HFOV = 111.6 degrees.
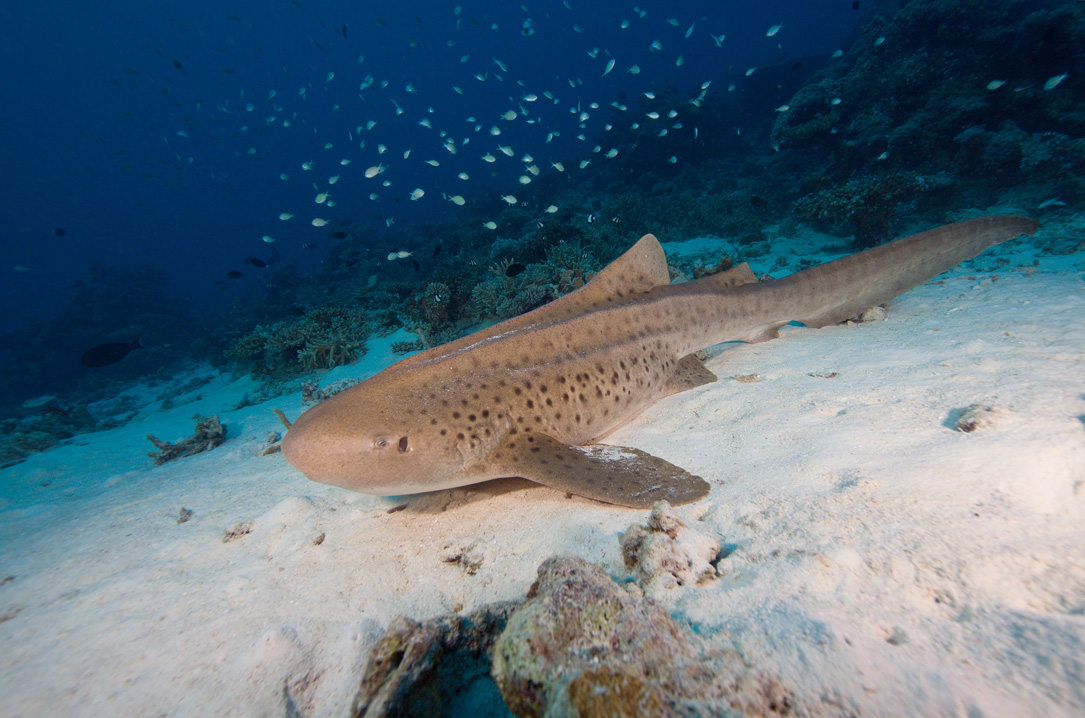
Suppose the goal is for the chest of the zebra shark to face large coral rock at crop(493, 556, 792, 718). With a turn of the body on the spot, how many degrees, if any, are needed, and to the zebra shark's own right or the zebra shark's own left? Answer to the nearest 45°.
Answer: approximately 45° to the zebra shark's own left

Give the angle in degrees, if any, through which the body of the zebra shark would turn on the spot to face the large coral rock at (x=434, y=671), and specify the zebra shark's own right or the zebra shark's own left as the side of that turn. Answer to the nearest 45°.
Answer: approximately 45° to the zebra shark's own left

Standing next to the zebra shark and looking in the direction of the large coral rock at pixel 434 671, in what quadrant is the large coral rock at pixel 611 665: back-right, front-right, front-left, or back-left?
front-left

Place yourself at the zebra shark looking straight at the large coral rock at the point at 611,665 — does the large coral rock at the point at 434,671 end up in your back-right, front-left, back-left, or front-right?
front-right

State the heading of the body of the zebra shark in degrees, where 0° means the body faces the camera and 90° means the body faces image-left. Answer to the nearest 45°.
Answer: approximately 45°
